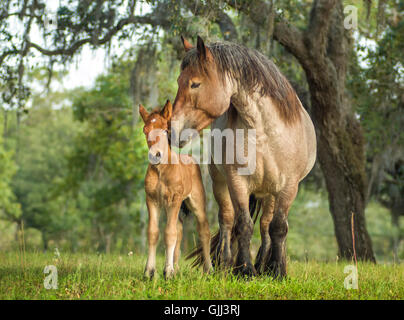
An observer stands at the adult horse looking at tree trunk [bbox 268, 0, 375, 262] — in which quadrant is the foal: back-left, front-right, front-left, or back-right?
back-left

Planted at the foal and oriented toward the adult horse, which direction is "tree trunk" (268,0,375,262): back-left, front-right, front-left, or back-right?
front-left

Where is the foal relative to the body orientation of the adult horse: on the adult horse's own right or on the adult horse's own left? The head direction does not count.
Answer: on the adult horse's own right

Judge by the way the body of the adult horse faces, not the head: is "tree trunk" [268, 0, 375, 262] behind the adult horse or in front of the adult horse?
behind

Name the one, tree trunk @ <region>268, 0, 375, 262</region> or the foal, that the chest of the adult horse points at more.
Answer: the foal

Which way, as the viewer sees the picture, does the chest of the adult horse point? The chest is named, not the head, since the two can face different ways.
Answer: toward the camera
